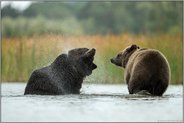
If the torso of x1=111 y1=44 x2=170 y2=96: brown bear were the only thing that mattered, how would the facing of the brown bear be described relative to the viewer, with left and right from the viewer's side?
facing away from the viewer and to the left of the viewer

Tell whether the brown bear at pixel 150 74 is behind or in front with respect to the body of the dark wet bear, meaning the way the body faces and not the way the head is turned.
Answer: in front

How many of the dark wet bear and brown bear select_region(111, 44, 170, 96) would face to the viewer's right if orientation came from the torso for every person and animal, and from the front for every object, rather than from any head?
1

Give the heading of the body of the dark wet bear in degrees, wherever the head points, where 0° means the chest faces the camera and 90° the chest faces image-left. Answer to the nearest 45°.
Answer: approximately 270°

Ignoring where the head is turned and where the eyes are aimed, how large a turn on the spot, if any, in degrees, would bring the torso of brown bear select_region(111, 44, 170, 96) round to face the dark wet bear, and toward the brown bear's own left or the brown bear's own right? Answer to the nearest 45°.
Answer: approximately 45° to the brown bear's own left

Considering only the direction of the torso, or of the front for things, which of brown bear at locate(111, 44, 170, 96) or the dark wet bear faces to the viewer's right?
the dark wet bear
